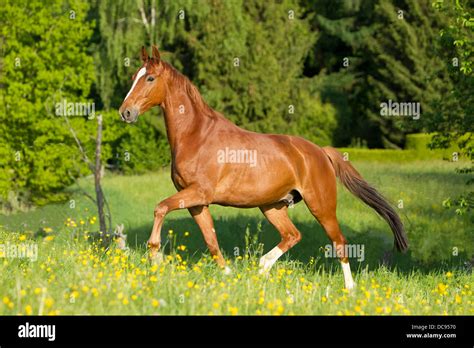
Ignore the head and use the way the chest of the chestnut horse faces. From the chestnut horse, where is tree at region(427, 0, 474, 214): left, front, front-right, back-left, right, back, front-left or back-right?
back-right

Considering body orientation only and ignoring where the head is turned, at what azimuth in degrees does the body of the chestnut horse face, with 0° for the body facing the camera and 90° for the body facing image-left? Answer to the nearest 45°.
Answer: approximately 90°

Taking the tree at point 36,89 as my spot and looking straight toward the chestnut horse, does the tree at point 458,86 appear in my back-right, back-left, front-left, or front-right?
front-left

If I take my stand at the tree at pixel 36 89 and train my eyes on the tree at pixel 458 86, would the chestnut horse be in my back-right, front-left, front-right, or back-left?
front-right

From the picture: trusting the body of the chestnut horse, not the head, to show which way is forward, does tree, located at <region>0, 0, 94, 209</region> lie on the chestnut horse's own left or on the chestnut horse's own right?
on the chestnut horse's own right
